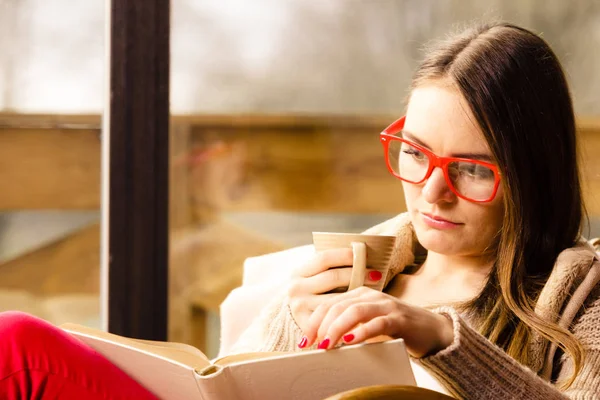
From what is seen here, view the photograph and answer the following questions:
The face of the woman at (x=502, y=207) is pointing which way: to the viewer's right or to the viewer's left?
to the viewer's left

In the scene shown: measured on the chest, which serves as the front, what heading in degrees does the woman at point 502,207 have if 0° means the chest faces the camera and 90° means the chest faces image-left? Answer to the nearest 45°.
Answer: approximately 45°

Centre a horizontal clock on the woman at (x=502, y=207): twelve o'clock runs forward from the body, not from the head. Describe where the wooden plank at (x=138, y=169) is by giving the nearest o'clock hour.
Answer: The wooden plank is roughly at 3 o'clock from the woman.
